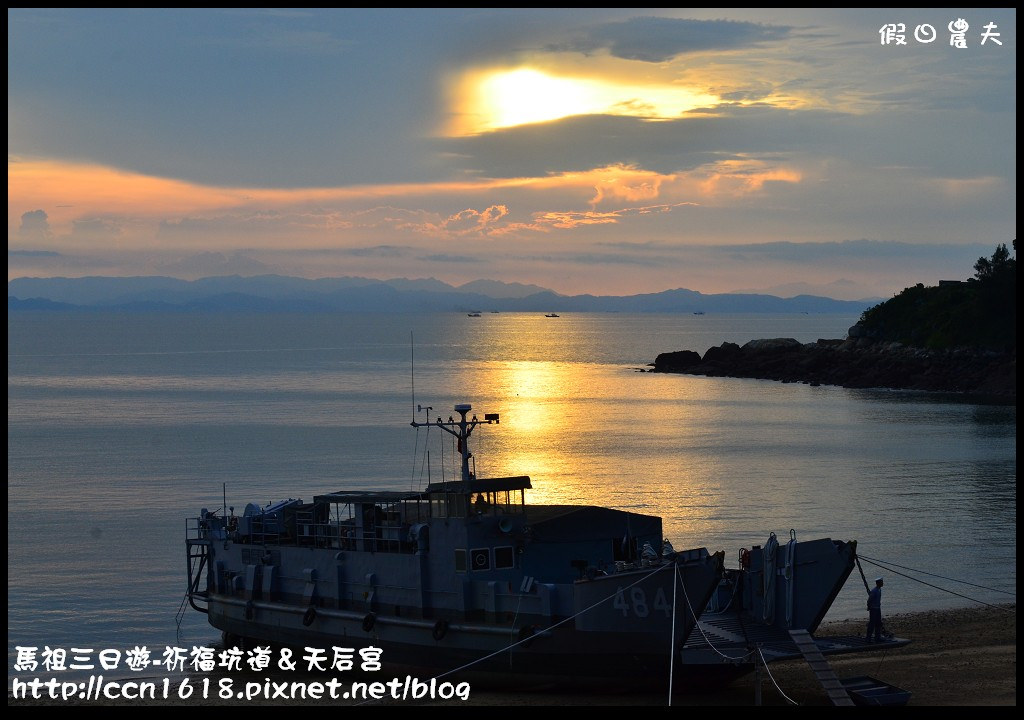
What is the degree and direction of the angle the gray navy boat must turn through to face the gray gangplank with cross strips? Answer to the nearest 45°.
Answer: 0° — it already faces it

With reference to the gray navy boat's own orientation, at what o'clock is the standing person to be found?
The standing person is roughly at 11 o'clock from the gray navy boat.

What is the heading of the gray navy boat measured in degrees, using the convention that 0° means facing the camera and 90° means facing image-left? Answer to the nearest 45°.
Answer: approximately 315°
